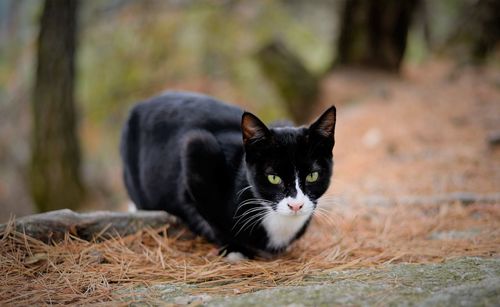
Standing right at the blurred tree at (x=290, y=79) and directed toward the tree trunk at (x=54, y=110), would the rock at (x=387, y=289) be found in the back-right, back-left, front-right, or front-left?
front-left

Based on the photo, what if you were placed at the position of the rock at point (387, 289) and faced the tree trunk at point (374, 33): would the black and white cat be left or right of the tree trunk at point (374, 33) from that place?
left

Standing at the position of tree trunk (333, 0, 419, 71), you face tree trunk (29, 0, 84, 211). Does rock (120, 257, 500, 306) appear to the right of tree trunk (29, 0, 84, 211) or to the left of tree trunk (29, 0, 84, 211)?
left

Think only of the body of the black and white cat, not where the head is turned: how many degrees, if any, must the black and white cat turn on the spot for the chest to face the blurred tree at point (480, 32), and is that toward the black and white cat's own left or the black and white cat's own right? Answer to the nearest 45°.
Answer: approximately 90° to the black and white cat's own left

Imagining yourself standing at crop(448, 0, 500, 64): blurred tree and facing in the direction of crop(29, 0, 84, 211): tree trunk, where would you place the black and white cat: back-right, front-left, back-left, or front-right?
front-left

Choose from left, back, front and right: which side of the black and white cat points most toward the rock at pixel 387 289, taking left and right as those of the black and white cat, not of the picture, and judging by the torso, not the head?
front

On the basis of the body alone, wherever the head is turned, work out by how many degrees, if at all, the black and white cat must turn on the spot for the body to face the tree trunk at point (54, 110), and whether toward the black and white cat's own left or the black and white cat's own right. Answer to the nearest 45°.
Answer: approximately 180°

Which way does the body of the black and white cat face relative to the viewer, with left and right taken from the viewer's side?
facing the viewer and to the right of the viewer

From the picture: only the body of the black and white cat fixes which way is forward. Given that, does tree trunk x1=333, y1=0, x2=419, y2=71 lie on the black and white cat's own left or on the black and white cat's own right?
on the black and white cat's own left

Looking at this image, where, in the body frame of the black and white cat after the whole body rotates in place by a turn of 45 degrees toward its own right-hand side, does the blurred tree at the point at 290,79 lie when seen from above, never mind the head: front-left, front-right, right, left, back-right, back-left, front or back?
back
